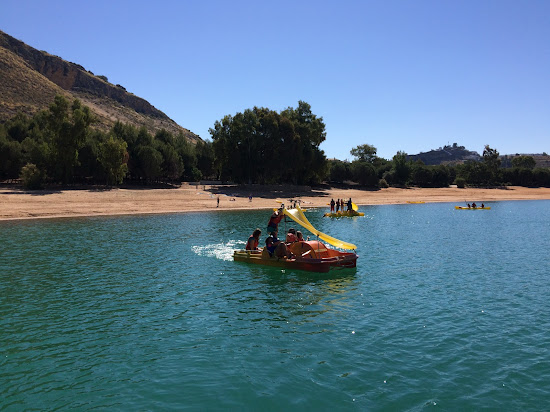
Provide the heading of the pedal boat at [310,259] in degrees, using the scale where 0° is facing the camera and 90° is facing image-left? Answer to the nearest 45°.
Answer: approximately 315°
